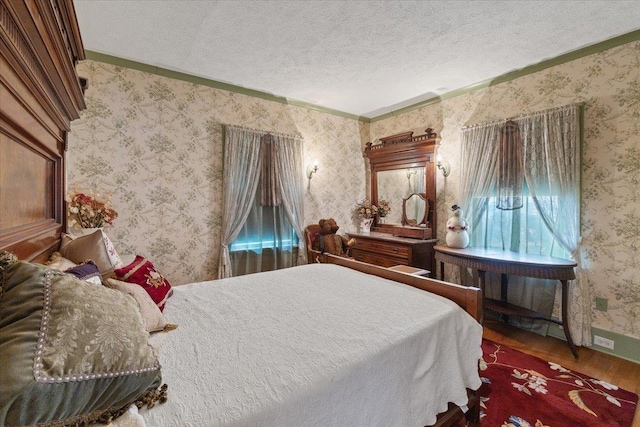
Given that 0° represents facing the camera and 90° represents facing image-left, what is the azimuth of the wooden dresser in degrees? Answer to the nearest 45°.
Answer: approximately 45°

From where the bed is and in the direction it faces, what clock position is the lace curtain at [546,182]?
The lace curtain is roughly at 1 o'clock from the bed.

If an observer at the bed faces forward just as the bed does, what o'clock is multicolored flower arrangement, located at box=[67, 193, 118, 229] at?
The multicolored flower arrangement is roughly at 9 o'clock from the bed.

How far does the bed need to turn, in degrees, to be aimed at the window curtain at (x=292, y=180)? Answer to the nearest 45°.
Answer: approximately 45° to its left

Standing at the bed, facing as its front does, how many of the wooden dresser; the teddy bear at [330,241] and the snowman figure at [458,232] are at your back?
0

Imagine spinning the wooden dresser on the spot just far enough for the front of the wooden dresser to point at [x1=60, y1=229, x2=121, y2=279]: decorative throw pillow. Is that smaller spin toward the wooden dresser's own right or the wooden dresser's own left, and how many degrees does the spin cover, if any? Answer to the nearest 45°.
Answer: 0° — it already faces it

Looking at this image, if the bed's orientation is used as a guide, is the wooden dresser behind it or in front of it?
in front

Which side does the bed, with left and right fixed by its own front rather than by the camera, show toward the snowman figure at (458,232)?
front

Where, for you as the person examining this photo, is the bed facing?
facing away from the viewer and to the right of the viewer

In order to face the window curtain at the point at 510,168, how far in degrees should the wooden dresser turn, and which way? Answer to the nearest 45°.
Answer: approximately 135° to its left

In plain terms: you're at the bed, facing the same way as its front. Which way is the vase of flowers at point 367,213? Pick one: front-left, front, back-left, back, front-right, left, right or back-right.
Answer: front

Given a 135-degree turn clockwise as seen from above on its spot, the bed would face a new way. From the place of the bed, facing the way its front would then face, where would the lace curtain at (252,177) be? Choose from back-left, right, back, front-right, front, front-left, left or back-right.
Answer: back

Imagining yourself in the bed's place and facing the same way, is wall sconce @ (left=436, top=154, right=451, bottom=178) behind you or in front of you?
in front

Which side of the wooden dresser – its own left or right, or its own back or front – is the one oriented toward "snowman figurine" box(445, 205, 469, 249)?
left
